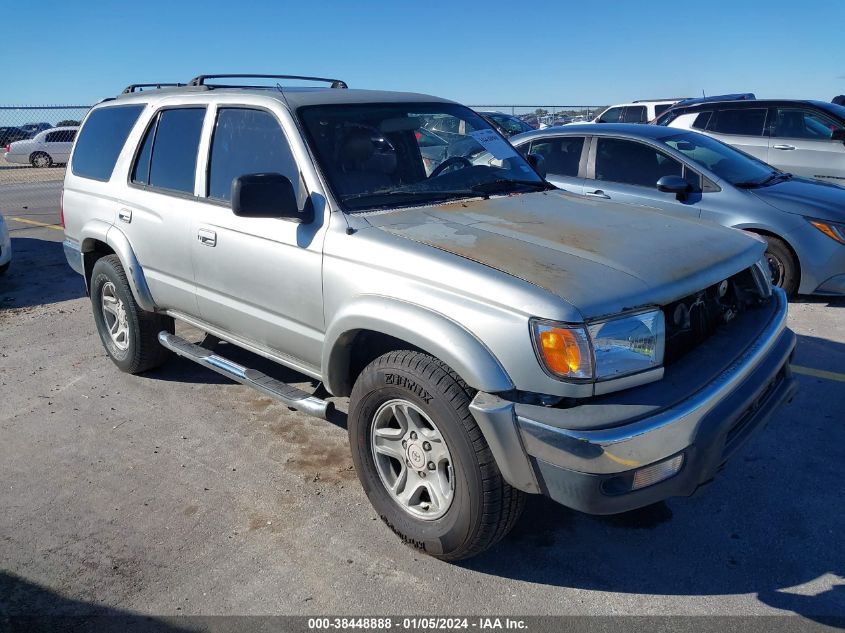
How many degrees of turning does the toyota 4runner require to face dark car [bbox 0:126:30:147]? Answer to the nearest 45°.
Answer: approximately 180°

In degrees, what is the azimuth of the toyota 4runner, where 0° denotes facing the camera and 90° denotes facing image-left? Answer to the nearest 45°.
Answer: approximately 315°
